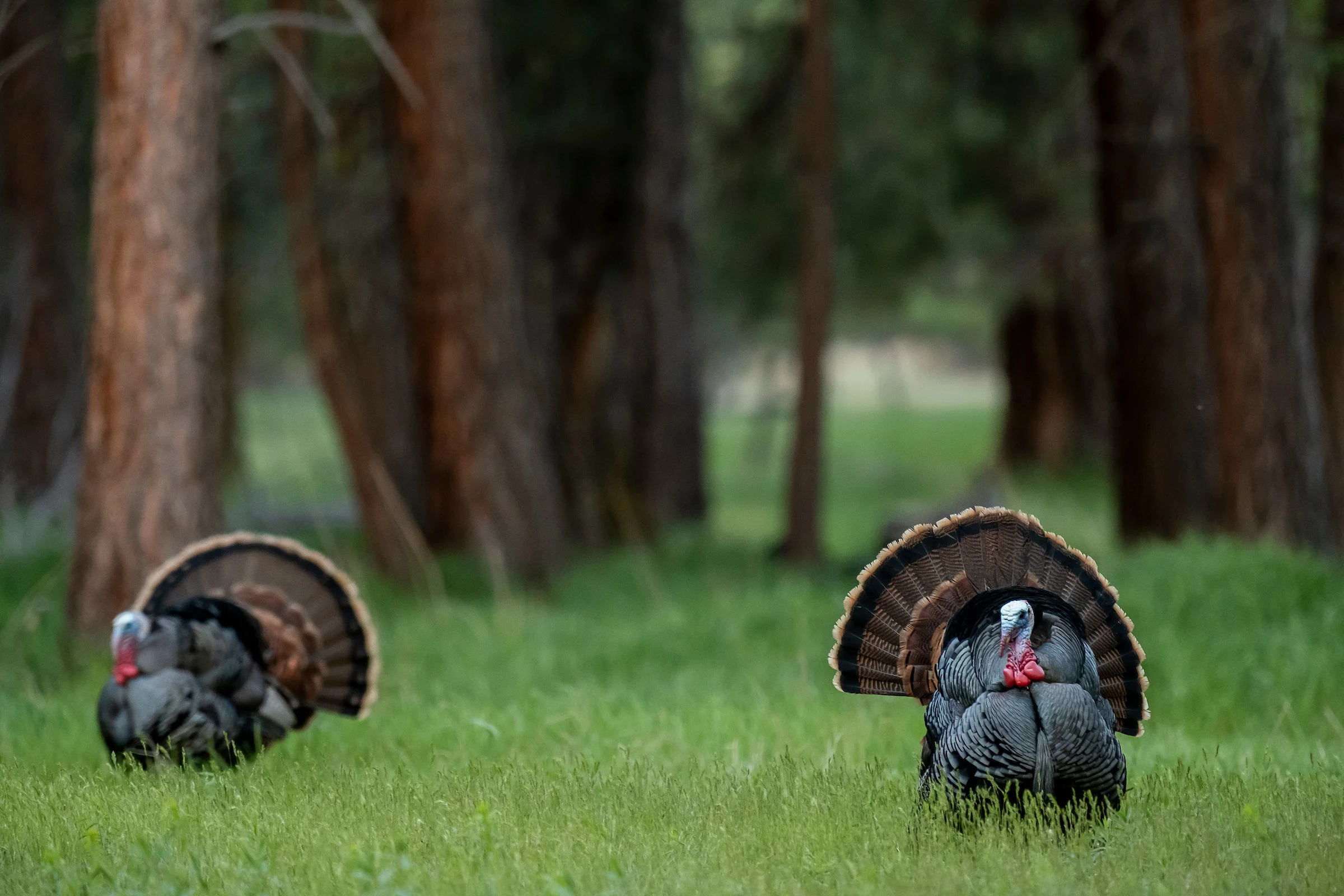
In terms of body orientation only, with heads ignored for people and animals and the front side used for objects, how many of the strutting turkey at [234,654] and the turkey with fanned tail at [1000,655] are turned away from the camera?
0

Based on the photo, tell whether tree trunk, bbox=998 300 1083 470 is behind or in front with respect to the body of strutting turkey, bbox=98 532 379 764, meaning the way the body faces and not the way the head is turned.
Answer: behind

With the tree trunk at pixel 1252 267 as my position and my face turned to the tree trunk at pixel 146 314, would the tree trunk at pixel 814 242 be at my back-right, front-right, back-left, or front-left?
front-right

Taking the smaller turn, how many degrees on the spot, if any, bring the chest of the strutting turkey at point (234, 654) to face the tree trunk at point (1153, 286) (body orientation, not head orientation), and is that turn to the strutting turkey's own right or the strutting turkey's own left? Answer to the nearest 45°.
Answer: approximately 180°

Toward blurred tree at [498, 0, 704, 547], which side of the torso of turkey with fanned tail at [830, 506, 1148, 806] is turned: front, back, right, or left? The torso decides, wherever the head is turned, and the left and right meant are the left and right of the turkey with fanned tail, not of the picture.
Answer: back

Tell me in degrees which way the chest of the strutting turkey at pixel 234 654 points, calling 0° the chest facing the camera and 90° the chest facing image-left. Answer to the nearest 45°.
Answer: approximately 45°

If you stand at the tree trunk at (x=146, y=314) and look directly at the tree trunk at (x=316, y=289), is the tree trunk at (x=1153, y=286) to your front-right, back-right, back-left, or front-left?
front-right

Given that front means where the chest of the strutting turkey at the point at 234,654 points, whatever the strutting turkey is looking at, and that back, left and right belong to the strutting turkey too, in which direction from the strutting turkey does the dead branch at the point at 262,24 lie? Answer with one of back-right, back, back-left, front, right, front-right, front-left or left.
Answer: back-right

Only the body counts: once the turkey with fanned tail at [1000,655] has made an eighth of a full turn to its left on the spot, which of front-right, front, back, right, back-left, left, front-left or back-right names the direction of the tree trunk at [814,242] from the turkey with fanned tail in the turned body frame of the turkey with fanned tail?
back-left

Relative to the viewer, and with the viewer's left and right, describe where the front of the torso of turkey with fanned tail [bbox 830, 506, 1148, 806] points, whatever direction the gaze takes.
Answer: facing the viewer

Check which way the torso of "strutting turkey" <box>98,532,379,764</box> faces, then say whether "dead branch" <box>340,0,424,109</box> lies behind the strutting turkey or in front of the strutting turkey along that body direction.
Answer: behind

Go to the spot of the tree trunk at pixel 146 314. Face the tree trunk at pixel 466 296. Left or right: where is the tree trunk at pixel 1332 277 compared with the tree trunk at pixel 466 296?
right

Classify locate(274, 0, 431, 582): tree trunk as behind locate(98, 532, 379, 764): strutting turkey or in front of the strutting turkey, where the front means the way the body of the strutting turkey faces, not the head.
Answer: behind
